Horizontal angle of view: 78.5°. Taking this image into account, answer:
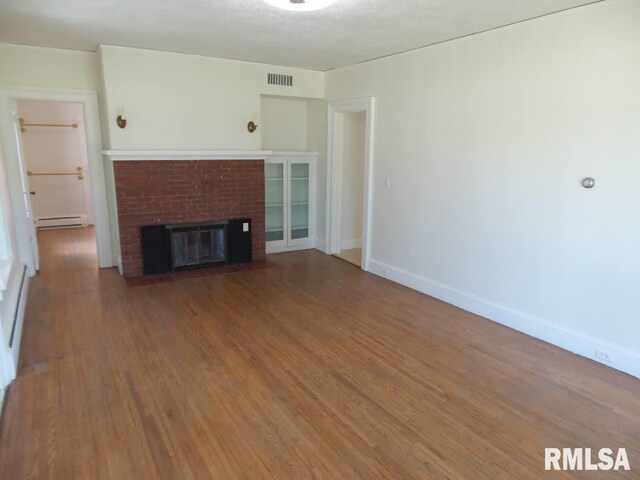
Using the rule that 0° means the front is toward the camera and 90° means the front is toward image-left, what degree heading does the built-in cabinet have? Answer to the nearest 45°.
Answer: approximately 315°

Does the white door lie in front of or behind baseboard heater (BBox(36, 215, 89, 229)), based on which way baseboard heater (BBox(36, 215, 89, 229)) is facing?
in front

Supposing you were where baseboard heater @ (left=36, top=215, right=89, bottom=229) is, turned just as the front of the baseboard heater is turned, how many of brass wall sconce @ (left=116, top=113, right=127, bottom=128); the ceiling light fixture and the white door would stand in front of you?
3

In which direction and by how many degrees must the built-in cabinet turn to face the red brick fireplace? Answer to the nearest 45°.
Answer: approximately 90° to its right

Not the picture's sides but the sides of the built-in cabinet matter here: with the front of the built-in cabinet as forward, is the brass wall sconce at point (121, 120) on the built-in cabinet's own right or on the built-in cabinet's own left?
on the built-in cabinet's own right

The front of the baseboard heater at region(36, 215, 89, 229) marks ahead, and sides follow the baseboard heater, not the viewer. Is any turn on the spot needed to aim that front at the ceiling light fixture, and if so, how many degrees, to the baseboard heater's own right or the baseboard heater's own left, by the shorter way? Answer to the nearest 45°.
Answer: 0° — it already faces it

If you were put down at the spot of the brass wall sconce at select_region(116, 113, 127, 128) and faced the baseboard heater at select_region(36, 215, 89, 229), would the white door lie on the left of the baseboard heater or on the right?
left

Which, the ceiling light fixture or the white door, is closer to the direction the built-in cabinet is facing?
the ceiling light fixture

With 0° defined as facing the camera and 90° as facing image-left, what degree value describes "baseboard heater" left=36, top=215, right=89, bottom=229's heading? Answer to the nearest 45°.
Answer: approximately 0°

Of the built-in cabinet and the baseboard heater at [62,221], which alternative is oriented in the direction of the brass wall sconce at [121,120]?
the baseboard heater

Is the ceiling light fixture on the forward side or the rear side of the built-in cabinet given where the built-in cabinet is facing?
on the forward side

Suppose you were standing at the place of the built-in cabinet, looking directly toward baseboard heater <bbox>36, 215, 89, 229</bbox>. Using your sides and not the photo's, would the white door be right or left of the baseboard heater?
left
